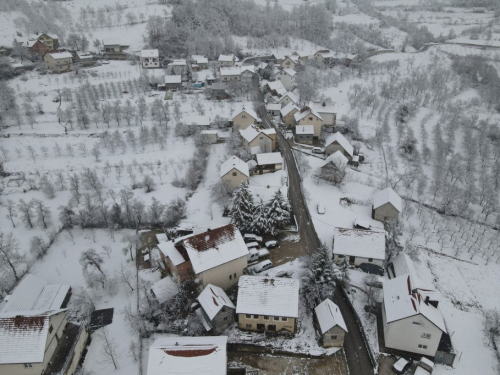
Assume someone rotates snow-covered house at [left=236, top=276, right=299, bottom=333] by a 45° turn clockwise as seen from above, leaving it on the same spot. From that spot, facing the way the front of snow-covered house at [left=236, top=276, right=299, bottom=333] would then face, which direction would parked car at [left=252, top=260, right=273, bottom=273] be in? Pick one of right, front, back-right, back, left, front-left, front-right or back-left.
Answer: back-right

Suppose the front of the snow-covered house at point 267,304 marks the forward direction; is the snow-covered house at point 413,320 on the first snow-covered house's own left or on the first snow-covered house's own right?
on the first snow-covered house's own left

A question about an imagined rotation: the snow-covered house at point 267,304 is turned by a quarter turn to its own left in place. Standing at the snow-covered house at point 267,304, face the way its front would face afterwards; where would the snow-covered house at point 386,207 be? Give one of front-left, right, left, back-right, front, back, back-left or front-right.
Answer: front-left

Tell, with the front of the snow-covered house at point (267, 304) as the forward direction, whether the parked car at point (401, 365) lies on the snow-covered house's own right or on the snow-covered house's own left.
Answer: on the snow-covered house's own left

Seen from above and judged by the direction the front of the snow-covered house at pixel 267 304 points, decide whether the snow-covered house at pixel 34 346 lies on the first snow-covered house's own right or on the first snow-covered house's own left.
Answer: on the first snow-covered house's own right

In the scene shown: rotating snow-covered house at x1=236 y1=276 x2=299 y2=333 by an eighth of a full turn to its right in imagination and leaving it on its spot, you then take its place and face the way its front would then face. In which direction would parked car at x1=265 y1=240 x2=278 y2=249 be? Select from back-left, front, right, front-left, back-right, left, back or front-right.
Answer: back-right

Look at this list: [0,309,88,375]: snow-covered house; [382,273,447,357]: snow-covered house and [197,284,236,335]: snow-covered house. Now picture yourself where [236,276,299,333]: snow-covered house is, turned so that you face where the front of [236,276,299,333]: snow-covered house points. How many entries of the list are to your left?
1

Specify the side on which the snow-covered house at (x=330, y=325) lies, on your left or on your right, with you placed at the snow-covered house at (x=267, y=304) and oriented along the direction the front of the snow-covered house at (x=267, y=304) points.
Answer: on your left

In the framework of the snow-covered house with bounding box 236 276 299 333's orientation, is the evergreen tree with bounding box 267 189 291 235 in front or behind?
behind

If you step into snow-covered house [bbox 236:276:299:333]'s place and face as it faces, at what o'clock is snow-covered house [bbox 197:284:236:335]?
snow-covered house [bbox 197:284:236:335] is roughly at 3 o'clock from snow-covered house [bbox 236:276:299:333].

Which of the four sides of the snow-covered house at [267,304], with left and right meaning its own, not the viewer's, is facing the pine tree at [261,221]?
back

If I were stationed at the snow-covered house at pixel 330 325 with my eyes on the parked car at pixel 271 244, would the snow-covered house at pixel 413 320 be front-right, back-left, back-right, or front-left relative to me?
back-right

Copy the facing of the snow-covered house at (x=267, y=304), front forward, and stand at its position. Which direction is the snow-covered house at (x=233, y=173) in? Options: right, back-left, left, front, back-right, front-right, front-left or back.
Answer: back

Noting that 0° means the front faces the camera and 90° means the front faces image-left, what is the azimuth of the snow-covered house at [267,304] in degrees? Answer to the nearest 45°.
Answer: approximately 0°
